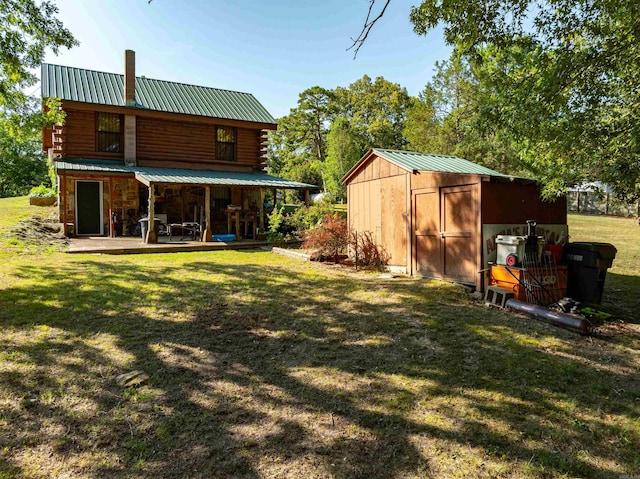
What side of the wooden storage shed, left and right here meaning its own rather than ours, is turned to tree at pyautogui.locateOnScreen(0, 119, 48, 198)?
right

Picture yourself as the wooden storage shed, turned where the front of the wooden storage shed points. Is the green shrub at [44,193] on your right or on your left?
on your right

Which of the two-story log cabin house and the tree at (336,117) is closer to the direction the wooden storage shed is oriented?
the two-story log cabin house

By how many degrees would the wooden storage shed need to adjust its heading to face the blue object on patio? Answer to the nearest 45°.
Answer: approximately 90° to its right

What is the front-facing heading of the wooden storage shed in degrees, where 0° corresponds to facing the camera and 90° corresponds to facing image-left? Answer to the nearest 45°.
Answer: approximately 45°

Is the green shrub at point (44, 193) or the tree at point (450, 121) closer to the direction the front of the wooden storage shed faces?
the green shrub

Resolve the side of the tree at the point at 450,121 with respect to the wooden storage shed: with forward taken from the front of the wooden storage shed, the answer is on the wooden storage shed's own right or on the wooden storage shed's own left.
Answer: on the wooden storage shed's own right

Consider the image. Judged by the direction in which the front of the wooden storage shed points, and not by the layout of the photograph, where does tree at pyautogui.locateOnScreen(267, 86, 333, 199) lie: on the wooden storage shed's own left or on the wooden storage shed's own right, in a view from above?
on the wooden storage shed's own right

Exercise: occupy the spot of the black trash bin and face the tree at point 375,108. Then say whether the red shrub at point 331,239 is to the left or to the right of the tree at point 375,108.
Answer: left
